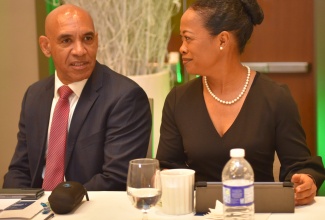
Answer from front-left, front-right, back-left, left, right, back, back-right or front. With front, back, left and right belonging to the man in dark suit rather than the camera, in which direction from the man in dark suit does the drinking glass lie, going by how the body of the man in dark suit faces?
front-left

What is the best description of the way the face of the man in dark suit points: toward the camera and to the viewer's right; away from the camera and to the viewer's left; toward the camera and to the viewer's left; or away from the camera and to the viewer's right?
toward the camera and to the viewer's right

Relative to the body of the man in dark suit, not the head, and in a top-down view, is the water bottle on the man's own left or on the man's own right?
on the man's own left

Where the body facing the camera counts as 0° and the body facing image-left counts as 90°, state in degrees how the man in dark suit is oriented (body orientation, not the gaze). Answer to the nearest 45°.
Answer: approximately 45°

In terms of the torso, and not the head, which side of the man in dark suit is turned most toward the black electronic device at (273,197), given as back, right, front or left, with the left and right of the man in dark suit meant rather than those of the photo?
left
